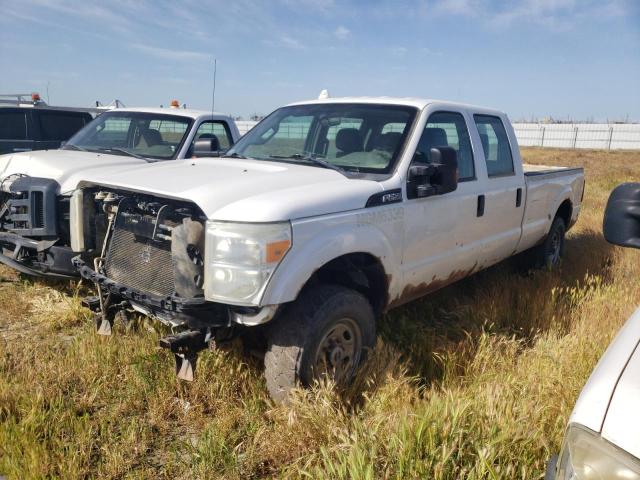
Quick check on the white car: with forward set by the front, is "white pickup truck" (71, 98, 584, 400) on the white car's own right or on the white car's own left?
on the white car's own right

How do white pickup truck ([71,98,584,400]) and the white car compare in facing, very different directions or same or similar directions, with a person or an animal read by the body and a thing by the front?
same or similar directions

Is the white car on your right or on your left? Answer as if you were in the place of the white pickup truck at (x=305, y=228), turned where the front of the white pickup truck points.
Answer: on your left

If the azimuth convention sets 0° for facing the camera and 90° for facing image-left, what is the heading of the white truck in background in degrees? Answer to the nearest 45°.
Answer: approximately 45°

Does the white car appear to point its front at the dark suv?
no

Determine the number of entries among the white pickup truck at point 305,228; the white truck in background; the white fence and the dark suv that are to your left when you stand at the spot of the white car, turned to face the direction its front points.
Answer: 0

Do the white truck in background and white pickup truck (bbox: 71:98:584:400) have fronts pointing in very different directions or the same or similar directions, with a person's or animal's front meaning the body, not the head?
same or similar directions

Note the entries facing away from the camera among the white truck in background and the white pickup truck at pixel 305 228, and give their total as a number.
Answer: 0

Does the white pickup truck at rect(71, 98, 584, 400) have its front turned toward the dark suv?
no

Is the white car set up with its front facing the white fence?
no

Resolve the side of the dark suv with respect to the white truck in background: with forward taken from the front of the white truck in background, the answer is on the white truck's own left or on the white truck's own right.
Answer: on the white truck's own right

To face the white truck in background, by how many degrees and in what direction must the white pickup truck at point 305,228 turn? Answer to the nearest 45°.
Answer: approximately 90° to its right

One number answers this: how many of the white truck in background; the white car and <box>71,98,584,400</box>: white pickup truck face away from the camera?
0

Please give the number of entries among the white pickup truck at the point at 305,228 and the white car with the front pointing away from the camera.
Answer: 0

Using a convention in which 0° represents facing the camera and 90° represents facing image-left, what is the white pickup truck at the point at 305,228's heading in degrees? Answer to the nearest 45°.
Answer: approximately 45°

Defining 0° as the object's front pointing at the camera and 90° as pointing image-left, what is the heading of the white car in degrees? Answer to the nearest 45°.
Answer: approximately 45°
